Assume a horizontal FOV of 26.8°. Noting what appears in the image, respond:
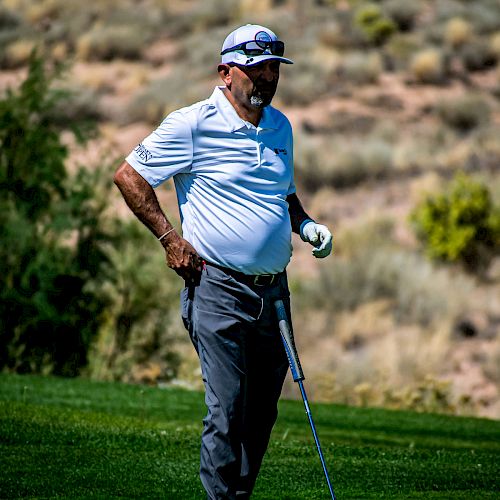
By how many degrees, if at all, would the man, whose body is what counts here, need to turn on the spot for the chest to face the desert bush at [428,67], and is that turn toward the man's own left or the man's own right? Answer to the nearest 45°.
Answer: approximately 135° to the man's own left

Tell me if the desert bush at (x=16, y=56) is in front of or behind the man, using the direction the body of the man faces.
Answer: behind

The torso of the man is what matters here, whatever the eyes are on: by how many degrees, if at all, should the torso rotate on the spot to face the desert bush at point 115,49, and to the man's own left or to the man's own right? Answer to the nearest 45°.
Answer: approximately 135° to the man's own left

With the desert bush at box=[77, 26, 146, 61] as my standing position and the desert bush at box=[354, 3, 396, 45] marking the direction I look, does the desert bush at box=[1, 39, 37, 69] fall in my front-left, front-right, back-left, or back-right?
back-right

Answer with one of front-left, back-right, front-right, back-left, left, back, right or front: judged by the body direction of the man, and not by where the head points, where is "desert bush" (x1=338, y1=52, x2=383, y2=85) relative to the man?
back-left

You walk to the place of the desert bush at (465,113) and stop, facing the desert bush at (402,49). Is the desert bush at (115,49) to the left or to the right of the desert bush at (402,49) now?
left

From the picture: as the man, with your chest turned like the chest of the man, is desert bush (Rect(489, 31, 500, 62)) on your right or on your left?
on your left

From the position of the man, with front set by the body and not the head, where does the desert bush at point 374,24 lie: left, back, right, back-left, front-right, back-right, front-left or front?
back-left

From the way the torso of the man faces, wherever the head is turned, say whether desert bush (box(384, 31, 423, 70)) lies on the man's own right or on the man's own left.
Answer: on the man's own left

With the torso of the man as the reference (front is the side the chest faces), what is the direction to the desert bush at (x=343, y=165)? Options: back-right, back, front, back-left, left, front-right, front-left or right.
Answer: back-left

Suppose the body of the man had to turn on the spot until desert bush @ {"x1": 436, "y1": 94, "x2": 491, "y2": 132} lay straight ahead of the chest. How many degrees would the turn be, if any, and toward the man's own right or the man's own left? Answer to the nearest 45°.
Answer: approximately 135° to the man's own left

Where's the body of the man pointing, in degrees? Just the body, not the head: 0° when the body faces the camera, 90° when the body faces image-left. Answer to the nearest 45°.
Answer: approximately 315°
